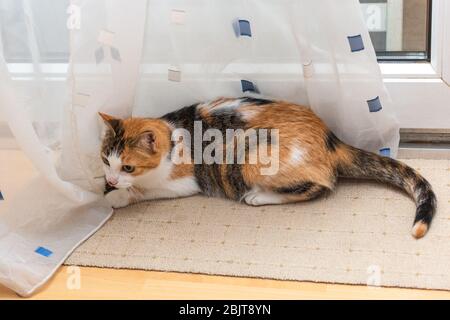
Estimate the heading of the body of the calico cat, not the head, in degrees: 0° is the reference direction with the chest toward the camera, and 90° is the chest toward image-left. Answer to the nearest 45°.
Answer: approximately 90°
